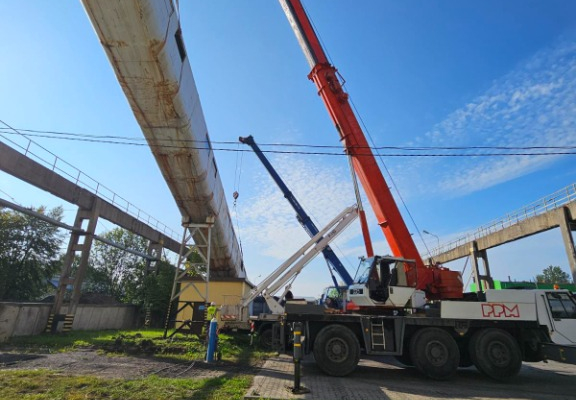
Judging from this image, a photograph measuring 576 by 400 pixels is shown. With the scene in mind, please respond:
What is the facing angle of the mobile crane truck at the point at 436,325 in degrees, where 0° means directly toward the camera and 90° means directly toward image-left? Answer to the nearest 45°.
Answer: approximately 270°

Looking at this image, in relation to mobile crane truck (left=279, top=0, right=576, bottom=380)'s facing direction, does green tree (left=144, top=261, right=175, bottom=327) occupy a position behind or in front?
behind

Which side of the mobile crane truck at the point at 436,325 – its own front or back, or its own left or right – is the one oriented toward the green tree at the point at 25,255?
back

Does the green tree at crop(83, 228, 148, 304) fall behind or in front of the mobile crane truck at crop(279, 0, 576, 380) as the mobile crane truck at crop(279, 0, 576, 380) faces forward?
behind

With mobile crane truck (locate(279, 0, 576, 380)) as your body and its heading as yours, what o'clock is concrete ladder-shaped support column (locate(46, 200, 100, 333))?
The concrete ladder-shaped support column is roughly at 6 o'clock from the mobile crane truck.

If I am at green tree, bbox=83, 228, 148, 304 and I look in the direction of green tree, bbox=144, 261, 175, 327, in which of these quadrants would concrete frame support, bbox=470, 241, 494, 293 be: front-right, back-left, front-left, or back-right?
front-left

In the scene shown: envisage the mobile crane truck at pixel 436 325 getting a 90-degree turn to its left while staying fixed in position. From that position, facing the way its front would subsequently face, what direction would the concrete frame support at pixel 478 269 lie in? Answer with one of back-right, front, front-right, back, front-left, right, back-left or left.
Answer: front
